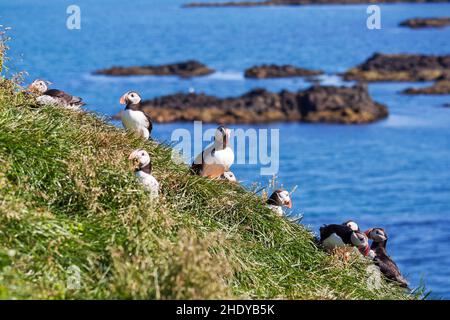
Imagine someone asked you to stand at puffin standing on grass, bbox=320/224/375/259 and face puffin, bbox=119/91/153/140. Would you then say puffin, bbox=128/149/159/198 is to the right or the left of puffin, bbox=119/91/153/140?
left

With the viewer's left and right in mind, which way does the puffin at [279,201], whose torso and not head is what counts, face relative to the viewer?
facing to the right of the viewer

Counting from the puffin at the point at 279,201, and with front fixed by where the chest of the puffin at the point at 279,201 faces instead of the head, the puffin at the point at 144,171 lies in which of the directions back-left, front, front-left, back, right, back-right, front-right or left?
back-right

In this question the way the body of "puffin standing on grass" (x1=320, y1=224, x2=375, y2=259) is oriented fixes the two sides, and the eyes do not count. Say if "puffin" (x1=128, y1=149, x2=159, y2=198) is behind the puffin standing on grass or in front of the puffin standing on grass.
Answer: behind

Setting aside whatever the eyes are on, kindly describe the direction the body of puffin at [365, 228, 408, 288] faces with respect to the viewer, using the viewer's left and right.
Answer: facing to the left of the viewer

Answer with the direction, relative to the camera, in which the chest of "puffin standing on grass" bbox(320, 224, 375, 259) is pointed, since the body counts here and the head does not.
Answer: to the viewer's right

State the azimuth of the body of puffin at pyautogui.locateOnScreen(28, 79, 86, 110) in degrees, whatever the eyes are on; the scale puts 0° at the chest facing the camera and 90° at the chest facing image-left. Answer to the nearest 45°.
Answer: approximately 90°

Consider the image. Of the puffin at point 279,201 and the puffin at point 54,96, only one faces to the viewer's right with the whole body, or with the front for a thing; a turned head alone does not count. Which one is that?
the puffin at point 279,201

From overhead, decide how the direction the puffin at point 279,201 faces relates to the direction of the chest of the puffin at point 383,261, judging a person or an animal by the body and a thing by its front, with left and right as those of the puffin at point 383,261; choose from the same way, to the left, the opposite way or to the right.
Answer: the opposite way

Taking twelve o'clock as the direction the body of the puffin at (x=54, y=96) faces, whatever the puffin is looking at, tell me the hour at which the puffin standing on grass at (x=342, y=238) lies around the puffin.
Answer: The puffin standing on grass is roughly at 7 o'clock from the puffin.

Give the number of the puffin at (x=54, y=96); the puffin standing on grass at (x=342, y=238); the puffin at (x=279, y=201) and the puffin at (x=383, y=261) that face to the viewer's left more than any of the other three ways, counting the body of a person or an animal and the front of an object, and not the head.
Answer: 2

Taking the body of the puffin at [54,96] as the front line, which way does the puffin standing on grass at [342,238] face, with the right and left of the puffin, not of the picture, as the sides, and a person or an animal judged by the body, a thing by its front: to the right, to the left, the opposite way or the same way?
the opposite way
